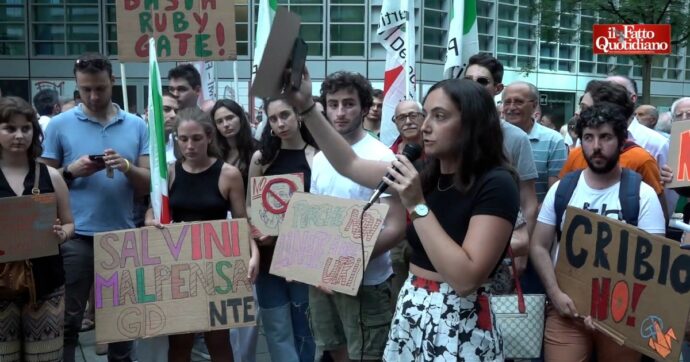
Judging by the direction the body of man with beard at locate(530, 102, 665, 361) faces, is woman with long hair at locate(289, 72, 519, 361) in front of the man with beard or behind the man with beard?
in front

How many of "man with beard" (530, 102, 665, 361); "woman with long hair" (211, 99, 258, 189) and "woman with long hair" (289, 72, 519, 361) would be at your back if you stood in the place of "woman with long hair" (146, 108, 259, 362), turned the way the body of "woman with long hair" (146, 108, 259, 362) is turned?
1

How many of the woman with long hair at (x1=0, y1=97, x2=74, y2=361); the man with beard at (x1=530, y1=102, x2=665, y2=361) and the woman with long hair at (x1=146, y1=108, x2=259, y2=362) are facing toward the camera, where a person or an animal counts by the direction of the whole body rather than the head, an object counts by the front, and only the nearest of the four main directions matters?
3

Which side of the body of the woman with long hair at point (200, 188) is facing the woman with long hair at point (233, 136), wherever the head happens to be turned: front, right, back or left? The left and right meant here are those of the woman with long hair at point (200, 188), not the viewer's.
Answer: back

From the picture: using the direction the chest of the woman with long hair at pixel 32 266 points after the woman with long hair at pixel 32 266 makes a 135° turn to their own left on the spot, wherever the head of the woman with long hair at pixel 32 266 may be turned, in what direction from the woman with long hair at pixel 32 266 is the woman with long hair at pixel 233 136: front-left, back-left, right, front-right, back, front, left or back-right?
front

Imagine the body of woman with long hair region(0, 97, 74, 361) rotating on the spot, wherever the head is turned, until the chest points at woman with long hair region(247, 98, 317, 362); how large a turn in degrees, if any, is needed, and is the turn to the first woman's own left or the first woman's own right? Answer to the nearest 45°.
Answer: approximately 90° to the first woman's own left

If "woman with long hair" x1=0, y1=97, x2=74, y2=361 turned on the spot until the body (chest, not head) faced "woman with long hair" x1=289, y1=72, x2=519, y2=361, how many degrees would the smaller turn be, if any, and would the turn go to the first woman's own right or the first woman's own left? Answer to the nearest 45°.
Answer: approximately 45° to the first woman's own left

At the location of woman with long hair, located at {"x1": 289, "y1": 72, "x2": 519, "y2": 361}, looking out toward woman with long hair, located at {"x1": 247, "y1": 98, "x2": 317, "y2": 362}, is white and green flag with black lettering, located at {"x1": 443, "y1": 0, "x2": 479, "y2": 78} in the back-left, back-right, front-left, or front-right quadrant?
front-right

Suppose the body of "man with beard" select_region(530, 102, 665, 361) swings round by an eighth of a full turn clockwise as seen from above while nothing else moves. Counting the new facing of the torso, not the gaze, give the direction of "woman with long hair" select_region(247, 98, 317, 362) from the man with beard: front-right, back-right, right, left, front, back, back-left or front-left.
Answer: front-right

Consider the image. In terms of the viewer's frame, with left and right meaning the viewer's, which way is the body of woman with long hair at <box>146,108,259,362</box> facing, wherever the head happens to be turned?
facing the viewer

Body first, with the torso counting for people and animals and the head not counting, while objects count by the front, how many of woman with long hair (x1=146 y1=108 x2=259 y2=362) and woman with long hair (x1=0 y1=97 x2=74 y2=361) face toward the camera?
2

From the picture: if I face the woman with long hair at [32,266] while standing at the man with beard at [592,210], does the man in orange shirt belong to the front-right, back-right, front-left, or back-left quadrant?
back-right

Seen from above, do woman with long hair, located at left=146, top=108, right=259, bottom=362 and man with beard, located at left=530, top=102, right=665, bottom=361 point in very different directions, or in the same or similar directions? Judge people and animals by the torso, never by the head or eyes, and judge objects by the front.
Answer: same or similar directions

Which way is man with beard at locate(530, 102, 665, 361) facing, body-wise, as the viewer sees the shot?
toward the camera

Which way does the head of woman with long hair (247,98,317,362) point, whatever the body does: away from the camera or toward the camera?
toward the camera
